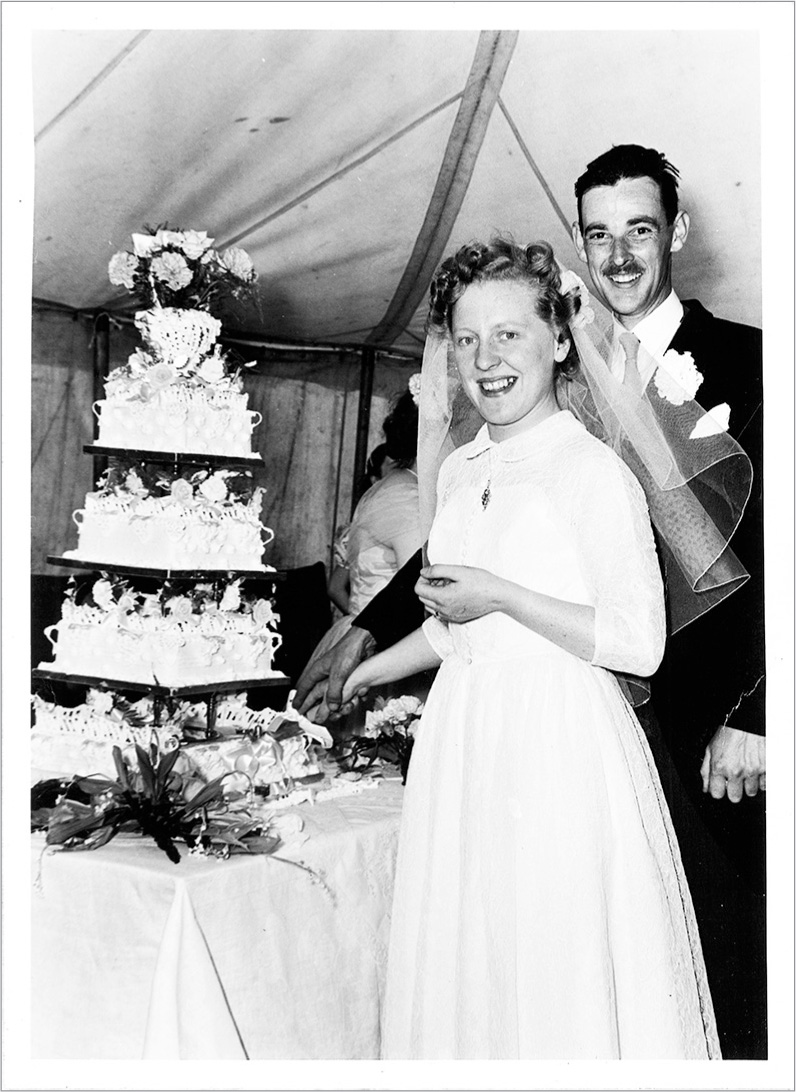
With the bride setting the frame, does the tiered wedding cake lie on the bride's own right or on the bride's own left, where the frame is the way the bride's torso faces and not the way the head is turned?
on the bride's own right

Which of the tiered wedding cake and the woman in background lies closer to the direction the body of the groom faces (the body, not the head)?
the tiered wedding cake

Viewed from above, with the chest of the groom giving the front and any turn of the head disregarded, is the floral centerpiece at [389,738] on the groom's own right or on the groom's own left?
on the groom's own right

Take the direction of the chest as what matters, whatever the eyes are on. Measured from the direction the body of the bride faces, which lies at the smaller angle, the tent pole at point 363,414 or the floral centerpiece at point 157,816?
the floral centerpiece

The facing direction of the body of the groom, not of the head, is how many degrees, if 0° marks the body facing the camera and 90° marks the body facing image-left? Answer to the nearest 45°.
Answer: approximately 45°

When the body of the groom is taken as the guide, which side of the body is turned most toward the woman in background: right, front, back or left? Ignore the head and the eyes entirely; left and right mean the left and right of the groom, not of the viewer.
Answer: right

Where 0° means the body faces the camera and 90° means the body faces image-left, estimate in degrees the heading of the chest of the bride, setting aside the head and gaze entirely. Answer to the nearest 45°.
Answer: approximately 45°
